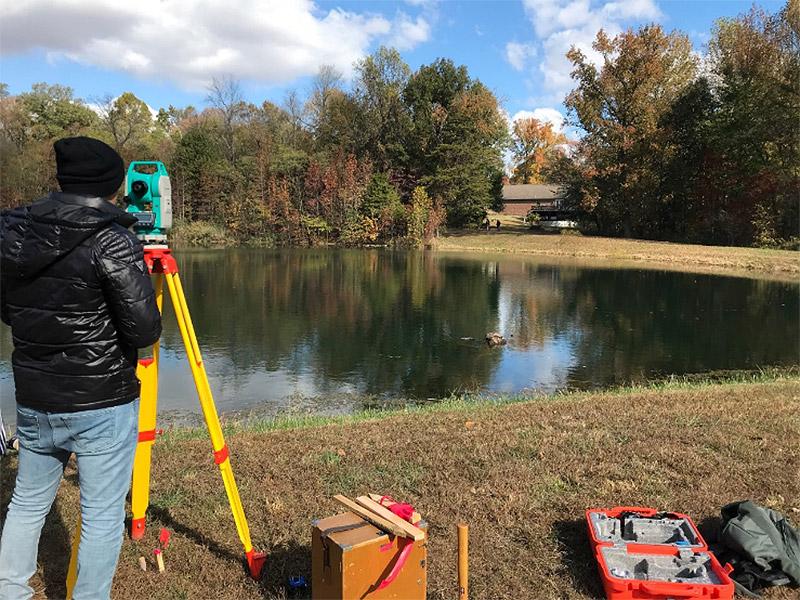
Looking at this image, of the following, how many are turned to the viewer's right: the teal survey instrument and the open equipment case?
0

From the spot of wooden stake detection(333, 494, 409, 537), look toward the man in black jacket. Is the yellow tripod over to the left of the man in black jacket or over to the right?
right

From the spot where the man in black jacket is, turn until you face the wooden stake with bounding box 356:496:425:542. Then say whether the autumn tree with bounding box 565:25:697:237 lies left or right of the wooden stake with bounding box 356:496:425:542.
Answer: left

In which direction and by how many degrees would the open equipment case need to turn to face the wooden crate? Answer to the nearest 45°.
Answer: approximately 45° to its right

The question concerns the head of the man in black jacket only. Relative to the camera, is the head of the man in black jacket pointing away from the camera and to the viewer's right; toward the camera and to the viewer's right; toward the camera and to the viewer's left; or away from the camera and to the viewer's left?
away from the camera and to the viewer's right

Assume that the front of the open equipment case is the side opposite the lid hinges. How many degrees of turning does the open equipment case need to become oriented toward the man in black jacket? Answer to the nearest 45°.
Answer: approximately 45° to its right

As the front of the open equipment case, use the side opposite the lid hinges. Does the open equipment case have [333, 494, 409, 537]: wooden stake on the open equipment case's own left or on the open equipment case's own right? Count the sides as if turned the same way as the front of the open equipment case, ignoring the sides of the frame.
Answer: on the open equipment case's own right

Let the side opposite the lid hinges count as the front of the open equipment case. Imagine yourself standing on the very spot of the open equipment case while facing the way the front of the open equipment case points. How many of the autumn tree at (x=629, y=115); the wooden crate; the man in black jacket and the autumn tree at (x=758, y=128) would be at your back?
2

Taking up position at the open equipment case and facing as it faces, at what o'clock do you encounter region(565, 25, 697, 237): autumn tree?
The autumn tree is roughly at 6 o'clock from the open equipment case.

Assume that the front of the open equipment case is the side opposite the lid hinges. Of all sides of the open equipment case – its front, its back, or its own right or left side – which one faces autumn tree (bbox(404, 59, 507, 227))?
back

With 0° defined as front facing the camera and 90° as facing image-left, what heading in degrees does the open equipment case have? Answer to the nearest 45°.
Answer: approximately 0°
